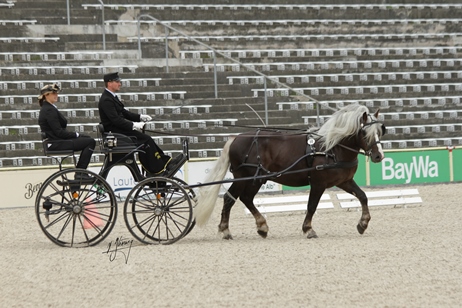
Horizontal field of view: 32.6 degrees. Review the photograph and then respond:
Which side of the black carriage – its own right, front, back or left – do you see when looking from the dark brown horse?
front

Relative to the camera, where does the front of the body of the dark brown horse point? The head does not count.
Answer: to the viewer's right

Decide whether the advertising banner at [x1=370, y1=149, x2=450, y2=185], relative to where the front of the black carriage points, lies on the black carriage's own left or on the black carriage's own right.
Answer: on the black carriage's own left

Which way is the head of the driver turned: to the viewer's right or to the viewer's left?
to the viewer's right

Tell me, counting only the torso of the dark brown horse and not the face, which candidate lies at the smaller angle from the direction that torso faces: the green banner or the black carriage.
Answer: the green banner

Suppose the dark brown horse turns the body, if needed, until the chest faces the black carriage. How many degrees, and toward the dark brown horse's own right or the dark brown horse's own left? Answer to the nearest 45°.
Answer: approximately 180°

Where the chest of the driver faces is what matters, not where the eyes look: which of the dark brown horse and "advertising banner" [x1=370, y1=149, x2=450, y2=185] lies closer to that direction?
the dark brown horse

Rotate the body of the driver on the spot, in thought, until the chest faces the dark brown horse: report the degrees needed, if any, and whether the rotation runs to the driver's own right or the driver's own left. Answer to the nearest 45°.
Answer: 0° — they already face it

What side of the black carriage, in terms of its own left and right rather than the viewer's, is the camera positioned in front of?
right

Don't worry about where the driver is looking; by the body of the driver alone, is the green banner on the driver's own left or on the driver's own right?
on the driver's own left

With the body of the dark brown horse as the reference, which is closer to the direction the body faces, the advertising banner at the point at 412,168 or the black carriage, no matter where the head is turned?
the advertising banner

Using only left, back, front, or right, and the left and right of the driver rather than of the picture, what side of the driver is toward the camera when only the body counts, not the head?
right
